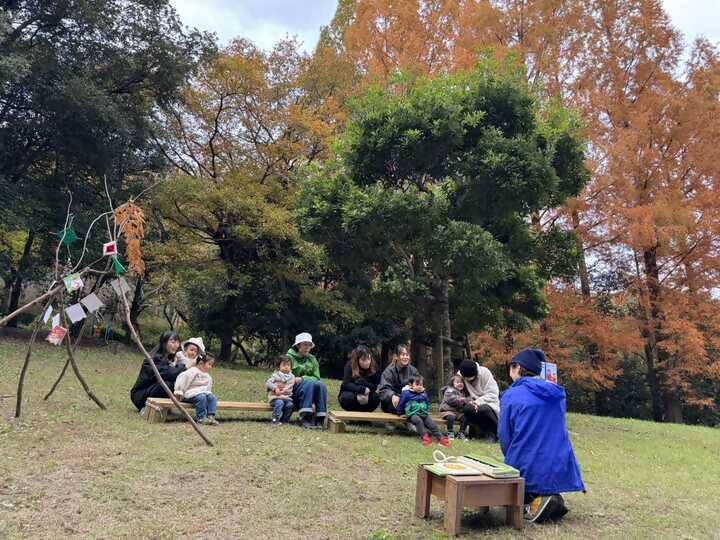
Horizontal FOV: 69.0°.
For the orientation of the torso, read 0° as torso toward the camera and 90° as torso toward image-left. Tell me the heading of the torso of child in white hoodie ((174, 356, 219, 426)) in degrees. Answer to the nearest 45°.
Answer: approximately 315°

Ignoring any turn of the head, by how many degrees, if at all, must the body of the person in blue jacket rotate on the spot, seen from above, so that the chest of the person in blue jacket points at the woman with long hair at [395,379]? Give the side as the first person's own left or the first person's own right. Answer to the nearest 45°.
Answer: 0° — they already face them

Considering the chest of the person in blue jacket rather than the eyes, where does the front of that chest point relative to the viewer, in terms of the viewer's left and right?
facing away from the viewer and to the left of the viewer

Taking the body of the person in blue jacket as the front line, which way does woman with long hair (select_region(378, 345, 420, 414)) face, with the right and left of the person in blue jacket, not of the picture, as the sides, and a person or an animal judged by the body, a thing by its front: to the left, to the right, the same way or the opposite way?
the opposite way

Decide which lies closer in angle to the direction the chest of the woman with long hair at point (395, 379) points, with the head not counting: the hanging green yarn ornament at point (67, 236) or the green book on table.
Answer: the green book on table

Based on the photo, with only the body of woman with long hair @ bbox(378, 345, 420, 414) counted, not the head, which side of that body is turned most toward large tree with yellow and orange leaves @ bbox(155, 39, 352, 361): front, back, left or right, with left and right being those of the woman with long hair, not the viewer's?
back

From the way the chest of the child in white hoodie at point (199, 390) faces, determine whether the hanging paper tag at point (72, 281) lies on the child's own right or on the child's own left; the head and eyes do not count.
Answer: on the child's own right

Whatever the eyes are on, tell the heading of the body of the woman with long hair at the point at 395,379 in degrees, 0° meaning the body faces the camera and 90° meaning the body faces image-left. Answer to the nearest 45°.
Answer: approximately 315°

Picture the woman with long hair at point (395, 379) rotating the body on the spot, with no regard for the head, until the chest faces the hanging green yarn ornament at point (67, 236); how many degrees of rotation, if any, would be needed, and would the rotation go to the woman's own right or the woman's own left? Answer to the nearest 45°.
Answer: approximately 135° to the woman's own right

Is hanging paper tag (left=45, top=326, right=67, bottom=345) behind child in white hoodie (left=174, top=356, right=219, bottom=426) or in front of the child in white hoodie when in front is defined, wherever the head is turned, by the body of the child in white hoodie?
behind

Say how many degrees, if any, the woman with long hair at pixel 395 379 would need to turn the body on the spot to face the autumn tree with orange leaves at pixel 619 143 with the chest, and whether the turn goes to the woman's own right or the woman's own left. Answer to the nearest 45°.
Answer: approximately 90° to the woman's own left

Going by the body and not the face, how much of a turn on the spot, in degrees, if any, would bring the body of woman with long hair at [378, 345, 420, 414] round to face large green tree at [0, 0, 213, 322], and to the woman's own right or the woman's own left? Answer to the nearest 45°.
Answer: approximately 180°
